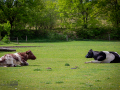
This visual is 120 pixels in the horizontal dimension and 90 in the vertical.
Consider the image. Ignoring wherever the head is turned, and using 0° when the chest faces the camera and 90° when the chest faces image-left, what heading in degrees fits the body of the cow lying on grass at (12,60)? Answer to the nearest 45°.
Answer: approximately 270°

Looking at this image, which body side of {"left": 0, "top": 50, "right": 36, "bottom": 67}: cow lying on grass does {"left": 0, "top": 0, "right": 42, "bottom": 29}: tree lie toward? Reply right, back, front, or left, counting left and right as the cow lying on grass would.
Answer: left
